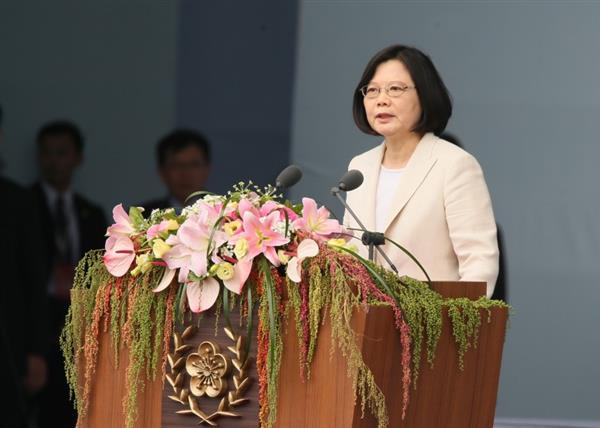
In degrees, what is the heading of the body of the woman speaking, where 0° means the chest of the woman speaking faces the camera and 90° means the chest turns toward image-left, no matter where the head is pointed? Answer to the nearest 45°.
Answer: approximately 45°

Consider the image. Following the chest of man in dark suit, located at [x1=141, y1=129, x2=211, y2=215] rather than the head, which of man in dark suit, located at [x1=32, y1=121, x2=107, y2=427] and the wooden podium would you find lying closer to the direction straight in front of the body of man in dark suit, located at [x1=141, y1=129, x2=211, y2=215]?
the wooden podium

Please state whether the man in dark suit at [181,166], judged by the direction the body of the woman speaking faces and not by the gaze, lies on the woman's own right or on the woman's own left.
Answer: on the woman's own right

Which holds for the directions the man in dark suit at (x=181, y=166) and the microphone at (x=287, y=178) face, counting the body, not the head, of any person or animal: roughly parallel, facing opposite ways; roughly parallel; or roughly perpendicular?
roughly perpendicular

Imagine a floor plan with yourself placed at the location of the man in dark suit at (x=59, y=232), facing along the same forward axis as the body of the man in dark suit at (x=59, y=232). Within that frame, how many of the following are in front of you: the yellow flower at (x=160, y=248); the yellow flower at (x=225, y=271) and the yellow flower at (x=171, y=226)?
3
